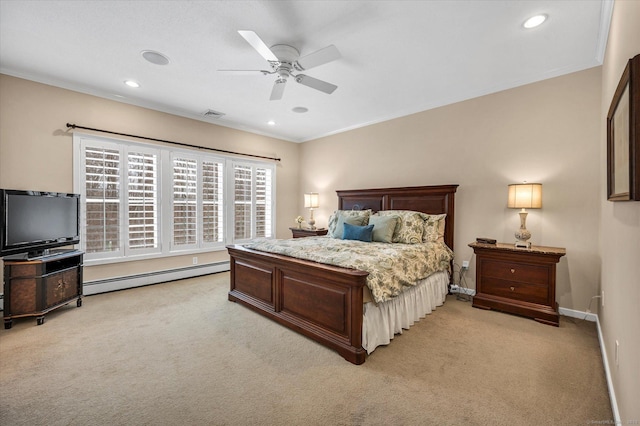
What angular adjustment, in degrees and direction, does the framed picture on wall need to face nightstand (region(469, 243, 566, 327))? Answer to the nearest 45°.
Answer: approximately 45° to its right

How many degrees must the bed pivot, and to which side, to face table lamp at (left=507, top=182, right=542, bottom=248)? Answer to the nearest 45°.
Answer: approximately 135° to its left

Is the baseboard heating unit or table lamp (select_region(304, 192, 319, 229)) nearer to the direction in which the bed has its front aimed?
the baseboard heating unit

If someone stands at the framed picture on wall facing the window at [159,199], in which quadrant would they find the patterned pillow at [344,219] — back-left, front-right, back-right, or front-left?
front-right

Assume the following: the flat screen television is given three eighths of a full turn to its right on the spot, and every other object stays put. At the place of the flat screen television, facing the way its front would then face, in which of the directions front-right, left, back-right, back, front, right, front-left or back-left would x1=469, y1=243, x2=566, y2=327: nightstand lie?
back-left

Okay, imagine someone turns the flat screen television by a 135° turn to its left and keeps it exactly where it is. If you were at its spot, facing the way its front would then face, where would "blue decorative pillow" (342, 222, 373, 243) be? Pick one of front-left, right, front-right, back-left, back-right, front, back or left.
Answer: back-right

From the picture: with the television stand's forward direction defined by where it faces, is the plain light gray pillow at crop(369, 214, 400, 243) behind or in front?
in front

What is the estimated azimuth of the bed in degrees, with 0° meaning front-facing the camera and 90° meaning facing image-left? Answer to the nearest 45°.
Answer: approximately 45°

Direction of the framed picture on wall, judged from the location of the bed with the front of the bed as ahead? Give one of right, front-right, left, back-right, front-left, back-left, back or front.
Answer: left

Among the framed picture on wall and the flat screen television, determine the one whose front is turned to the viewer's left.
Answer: the framed picture on wall

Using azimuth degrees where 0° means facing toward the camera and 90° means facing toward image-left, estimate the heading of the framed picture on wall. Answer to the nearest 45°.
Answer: approximately 90°

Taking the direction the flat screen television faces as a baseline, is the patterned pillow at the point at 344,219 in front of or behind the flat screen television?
in front

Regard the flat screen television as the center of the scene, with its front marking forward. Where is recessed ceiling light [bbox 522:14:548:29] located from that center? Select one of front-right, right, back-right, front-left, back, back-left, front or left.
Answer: front

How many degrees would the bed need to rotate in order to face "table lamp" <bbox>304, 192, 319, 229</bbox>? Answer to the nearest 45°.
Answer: approximately 135° to its right

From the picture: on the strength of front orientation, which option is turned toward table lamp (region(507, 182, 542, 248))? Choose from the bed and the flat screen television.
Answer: the flat screen television

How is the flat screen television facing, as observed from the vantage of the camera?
facing the viewer and to the right of the viewer

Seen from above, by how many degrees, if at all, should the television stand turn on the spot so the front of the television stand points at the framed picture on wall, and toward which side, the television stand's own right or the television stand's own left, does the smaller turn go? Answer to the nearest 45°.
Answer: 0° — it already faces it
